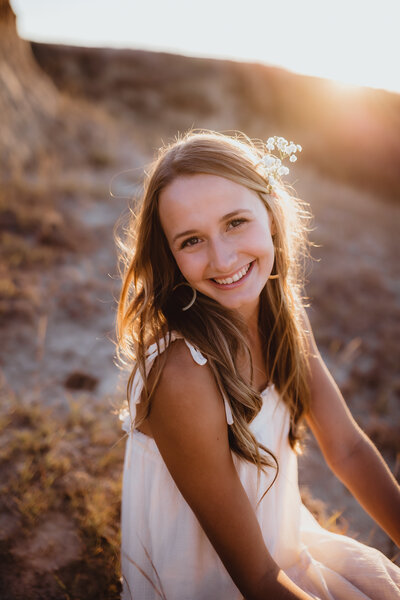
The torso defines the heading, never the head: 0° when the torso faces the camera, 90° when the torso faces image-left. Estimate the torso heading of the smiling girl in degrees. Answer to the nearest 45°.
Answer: approximately 315°
